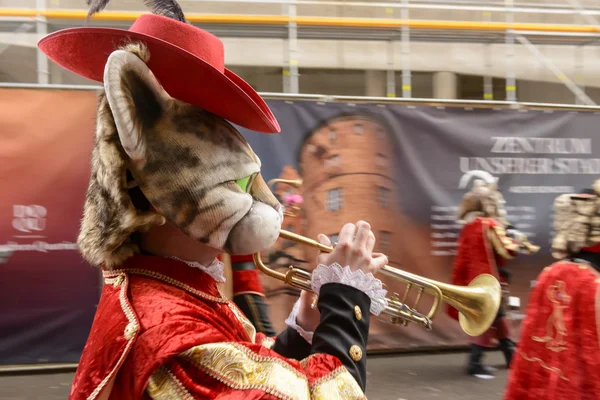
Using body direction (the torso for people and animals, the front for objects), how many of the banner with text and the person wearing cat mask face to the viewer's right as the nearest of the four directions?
1

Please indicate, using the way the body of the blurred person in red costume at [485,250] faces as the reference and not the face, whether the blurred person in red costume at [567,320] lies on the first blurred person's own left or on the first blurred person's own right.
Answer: on the first blurred person's own right

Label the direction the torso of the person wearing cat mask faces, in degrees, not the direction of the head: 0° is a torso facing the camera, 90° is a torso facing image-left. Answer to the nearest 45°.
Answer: approximately 270°

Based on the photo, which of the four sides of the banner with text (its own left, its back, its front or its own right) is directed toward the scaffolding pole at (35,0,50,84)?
right

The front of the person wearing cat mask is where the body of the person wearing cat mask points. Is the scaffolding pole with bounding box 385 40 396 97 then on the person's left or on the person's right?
on the person's left

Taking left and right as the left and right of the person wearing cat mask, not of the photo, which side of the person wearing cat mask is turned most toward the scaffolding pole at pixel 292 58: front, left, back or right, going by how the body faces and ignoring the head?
left

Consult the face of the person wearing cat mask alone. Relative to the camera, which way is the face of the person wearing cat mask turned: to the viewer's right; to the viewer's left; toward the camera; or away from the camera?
to the viewer's right

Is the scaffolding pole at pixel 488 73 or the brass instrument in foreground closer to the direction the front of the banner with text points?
the brass instrument in foreground

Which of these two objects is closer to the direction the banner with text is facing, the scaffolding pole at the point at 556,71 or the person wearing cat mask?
the person wearing cat mask

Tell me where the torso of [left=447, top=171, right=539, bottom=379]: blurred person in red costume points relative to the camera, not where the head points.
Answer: to the viewer's right

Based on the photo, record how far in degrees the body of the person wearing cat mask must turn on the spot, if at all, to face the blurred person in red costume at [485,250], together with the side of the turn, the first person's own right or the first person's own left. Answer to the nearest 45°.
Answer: approximately 45° to the first person's own left
